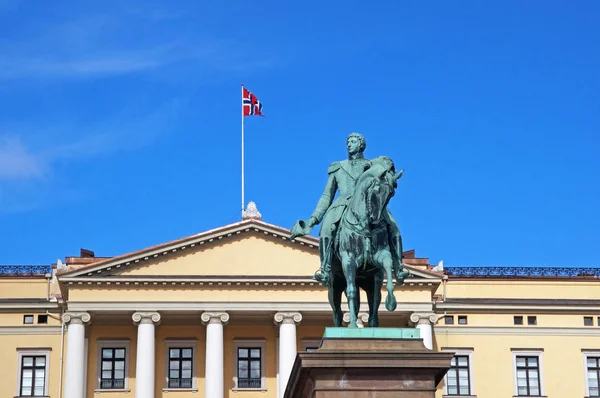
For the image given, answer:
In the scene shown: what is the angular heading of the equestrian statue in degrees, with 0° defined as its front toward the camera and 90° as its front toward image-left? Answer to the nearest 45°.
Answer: approximately 0°
